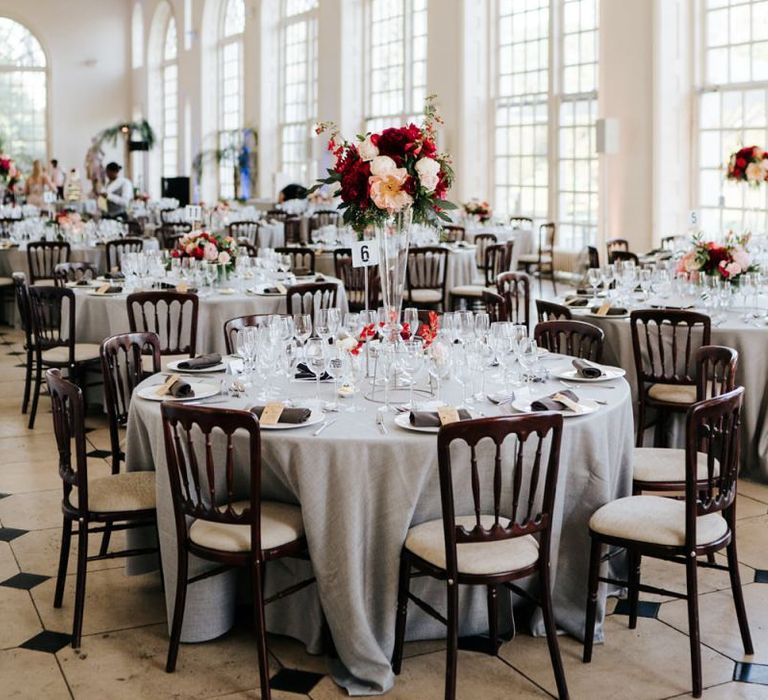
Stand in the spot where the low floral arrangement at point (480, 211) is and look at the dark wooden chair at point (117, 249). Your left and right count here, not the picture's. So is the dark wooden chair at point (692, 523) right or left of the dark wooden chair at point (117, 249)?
left

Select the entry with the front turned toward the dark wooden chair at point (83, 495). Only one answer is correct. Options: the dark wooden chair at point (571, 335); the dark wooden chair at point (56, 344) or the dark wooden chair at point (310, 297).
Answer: the dark wooden chair at point (571, 335)

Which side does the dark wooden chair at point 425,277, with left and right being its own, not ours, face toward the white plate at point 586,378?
back

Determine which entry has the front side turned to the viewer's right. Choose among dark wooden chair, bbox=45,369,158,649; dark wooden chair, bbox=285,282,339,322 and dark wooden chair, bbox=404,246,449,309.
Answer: dark wooden chair, bbox=45,369,158,649

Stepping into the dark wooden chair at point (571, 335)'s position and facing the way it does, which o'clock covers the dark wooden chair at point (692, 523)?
the dark wooden chair at point (692, 523) is roughly at 10 o'clock from the dark wooden chair at point (571, 335).

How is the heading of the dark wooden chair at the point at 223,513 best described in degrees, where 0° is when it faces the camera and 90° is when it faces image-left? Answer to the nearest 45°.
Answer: approximately 225°

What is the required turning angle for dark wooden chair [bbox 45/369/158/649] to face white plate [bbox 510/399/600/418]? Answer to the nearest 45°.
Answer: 0° — it already faces it

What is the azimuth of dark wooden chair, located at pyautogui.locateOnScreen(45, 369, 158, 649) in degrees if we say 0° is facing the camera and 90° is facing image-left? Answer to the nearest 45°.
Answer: approximately 270°

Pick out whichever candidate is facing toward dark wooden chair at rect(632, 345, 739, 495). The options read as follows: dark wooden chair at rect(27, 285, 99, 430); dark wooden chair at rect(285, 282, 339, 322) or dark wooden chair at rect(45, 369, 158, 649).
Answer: dark wooden chair at rect(45, 369, 158, 649)

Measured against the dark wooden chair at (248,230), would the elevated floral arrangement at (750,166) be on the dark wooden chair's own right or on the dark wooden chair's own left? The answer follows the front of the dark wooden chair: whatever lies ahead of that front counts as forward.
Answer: on the dark wooden chair's own left

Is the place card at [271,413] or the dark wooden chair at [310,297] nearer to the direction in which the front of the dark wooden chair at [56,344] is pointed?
the dark wooden chair
